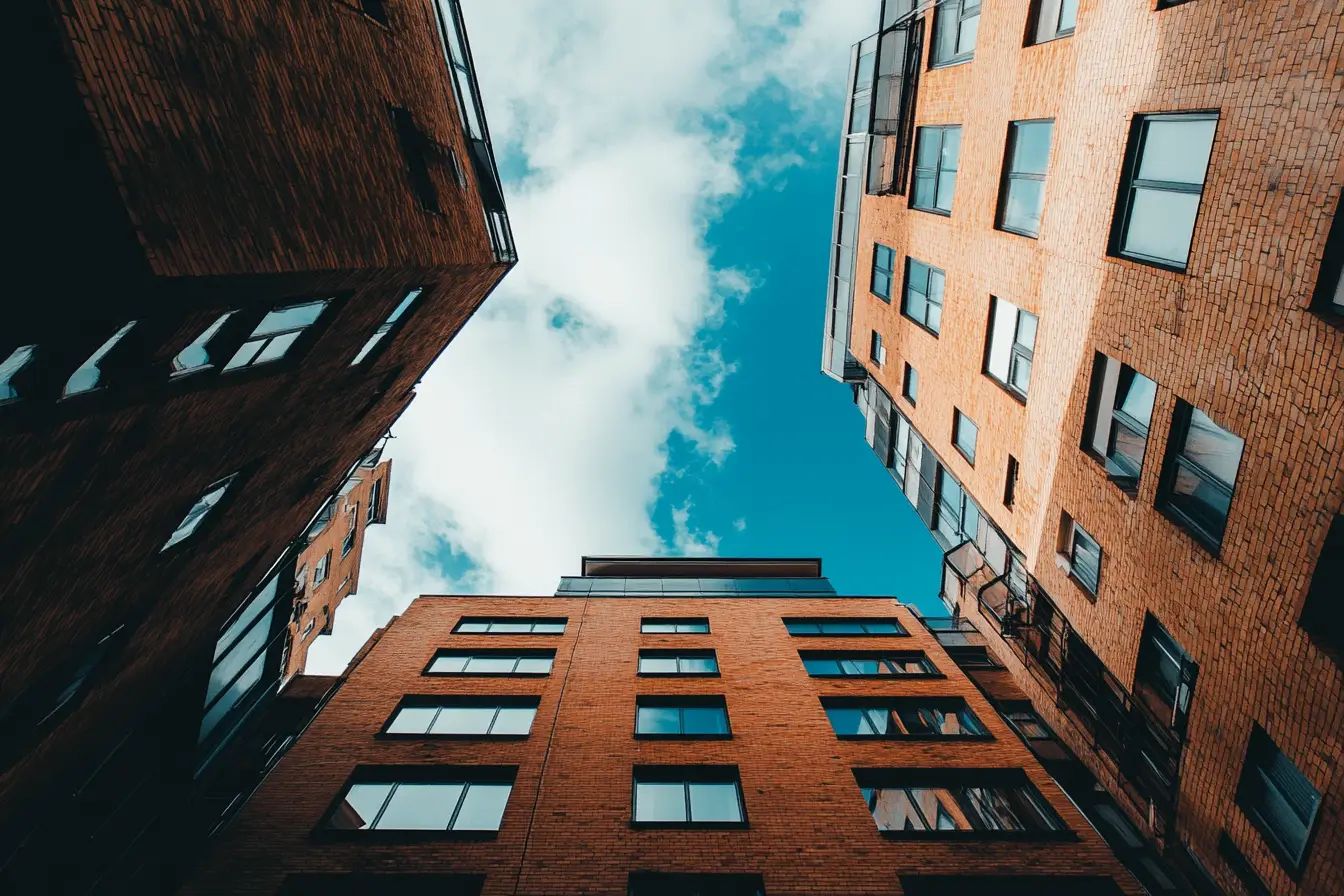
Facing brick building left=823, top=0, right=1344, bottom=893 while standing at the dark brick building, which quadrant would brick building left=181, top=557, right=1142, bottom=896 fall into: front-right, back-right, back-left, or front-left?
front-left

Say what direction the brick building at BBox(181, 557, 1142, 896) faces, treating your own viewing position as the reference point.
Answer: facing the viewer
